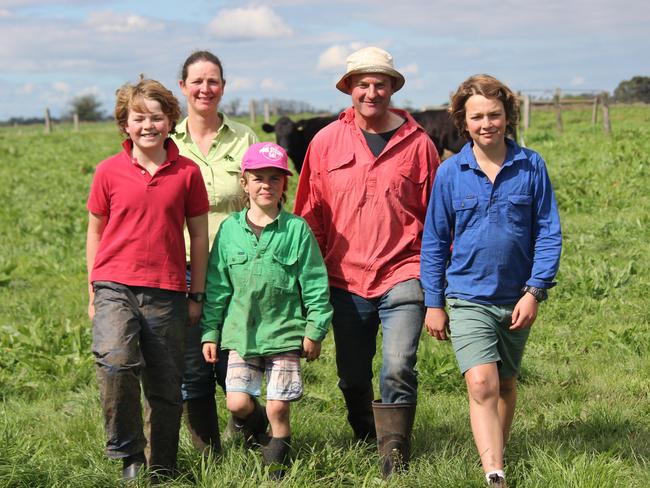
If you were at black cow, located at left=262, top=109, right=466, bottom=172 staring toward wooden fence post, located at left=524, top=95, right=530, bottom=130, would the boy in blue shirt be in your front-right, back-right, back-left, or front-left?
back-right

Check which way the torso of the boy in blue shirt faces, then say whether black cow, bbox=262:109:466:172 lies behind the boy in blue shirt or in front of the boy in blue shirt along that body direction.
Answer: behind

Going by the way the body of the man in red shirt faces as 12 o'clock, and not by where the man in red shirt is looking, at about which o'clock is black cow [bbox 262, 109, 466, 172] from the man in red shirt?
The black cow is roughly at 6 o'clock from the man in red shirt.

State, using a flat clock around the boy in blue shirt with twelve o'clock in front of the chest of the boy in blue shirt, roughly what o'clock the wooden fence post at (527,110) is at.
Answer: The wooden fence post is roughly at 6 o'clock from the boy in blue shirt.

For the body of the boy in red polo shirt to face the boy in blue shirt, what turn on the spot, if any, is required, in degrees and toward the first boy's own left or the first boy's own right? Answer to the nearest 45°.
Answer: approximately 90° to the first boy's own left

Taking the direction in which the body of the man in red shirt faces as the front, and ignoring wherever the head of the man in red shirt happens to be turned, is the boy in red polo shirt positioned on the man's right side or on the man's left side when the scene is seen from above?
on the man's right side

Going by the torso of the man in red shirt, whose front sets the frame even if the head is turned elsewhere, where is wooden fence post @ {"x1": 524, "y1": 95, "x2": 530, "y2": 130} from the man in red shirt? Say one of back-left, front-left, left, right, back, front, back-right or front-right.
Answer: back

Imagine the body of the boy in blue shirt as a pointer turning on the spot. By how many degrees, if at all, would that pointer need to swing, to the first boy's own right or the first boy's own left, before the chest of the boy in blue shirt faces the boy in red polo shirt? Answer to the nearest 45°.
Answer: approximately 90° to the first boy's own right
